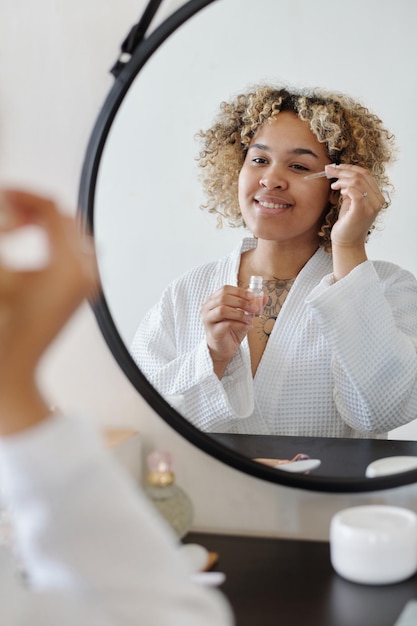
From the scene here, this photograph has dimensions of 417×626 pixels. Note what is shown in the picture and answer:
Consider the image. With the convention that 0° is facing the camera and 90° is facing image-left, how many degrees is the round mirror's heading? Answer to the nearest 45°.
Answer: approximately 0°
